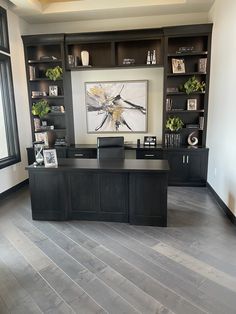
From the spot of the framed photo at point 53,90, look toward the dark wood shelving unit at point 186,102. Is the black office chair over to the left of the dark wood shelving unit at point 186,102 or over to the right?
right

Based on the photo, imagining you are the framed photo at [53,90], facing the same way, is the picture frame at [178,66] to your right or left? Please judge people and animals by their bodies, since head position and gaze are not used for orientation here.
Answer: on your left

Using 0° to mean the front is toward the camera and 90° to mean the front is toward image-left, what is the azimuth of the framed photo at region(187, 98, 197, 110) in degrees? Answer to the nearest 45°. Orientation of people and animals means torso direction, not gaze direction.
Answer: approximately 0°

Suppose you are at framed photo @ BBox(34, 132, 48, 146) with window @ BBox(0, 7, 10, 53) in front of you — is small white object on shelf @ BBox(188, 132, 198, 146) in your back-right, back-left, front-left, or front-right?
back-left

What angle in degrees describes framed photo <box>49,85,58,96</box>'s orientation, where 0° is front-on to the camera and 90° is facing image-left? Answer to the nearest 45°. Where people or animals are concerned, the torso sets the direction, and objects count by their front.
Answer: approximately 0°

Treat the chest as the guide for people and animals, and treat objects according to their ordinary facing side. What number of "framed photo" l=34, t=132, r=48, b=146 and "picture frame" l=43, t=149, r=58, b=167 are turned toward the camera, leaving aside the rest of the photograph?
2
